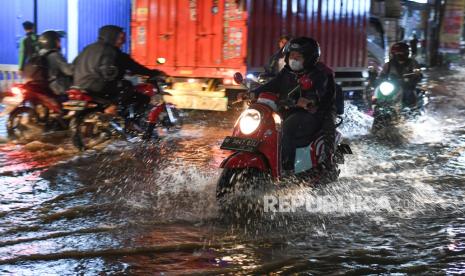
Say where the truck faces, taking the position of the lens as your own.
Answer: facing away from the viewer and to the right of the viewer

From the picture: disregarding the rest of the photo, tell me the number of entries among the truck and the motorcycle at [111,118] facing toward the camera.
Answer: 0
